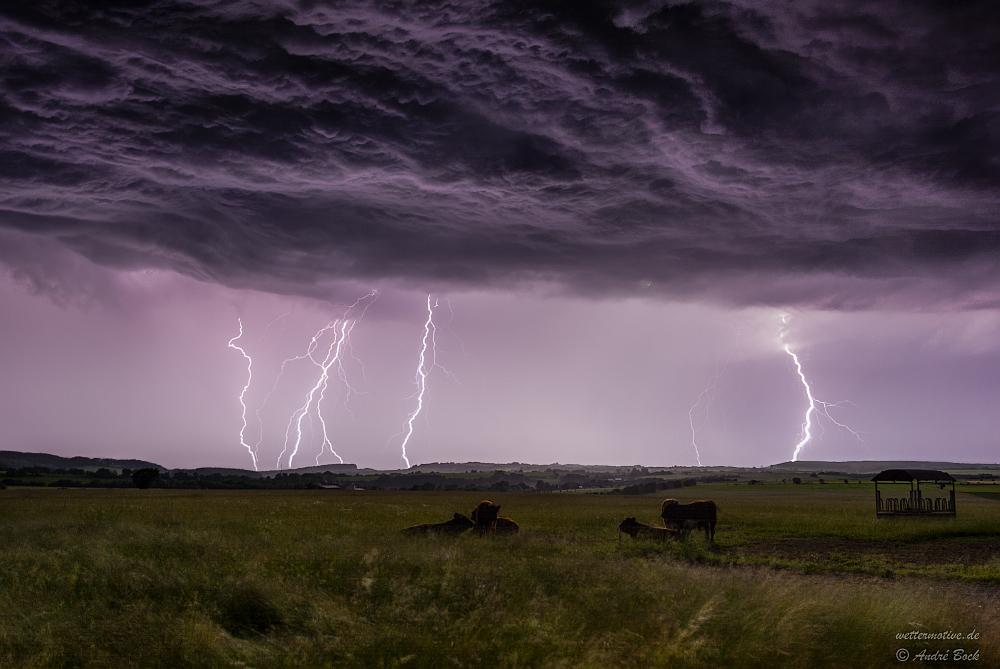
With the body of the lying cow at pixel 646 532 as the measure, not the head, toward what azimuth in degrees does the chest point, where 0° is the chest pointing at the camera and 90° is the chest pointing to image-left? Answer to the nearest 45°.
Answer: approximately 90°

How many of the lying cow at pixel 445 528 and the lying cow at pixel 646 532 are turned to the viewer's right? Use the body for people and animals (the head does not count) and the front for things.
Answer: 1

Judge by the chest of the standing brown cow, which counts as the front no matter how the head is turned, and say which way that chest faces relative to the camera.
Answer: to the viewer's left

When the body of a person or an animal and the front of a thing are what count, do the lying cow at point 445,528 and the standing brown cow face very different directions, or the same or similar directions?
very different directions

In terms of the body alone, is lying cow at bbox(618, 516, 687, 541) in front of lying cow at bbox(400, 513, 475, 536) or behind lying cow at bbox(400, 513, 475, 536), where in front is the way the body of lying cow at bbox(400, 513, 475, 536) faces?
in front

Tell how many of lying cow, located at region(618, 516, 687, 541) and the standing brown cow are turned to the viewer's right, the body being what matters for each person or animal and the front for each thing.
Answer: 0

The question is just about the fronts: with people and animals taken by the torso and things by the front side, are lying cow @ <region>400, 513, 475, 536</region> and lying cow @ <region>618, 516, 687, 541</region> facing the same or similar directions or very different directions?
very different directions

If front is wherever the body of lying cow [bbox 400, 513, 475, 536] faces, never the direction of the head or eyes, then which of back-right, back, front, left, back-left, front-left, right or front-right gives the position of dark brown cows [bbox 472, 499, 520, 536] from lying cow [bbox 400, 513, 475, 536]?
front-left

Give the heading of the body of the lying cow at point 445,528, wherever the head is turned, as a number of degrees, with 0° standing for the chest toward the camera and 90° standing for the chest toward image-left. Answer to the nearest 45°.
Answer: approximately 270°

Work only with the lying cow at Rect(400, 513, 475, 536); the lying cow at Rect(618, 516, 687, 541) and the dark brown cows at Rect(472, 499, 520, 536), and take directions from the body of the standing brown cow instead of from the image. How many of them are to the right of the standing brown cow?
0
